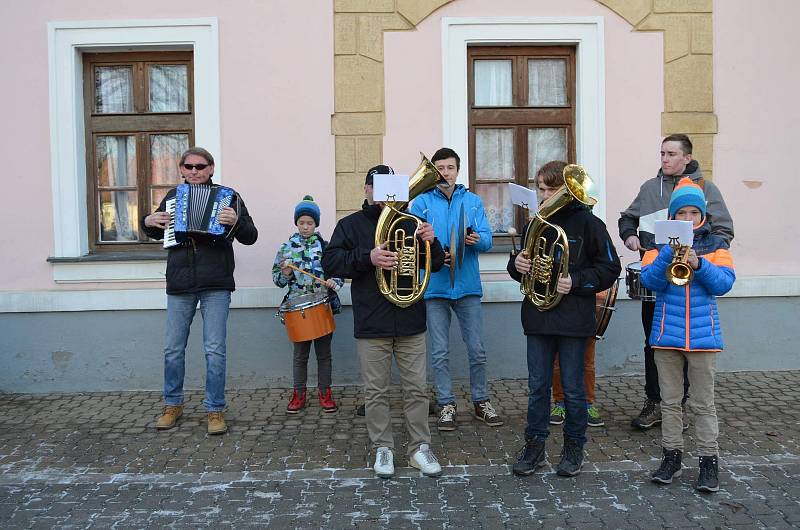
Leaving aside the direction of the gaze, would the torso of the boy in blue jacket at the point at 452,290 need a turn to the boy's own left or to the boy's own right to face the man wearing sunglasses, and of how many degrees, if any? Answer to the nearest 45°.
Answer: approximately 90° to the boy's own right

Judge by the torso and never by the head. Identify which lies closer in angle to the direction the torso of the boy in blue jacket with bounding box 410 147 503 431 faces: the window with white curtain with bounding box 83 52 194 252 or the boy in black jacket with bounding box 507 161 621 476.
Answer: the boy in black jacket

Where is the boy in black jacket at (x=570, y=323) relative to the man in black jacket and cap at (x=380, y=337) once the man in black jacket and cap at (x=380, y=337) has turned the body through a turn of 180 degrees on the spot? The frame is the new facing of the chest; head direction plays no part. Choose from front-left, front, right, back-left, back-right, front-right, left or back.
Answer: right

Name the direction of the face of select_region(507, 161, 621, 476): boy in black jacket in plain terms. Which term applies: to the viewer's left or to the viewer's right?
to the viewer's left

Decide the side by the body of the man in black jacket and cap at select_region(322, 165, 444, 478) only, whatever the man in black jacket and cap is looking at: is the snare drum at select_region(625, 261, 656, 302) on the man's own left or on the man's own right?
on the man's own left

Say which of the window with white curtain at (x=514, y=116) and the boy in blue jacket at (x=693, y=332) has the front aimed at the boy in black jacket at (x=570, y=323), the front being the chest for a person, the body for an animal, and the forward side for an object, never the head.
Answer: the window with white curtain

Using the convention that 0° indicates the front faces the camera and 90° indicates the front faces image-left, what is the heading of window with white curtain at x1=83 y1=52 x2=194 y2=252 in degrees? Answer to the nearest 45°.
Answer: approximately 0°
